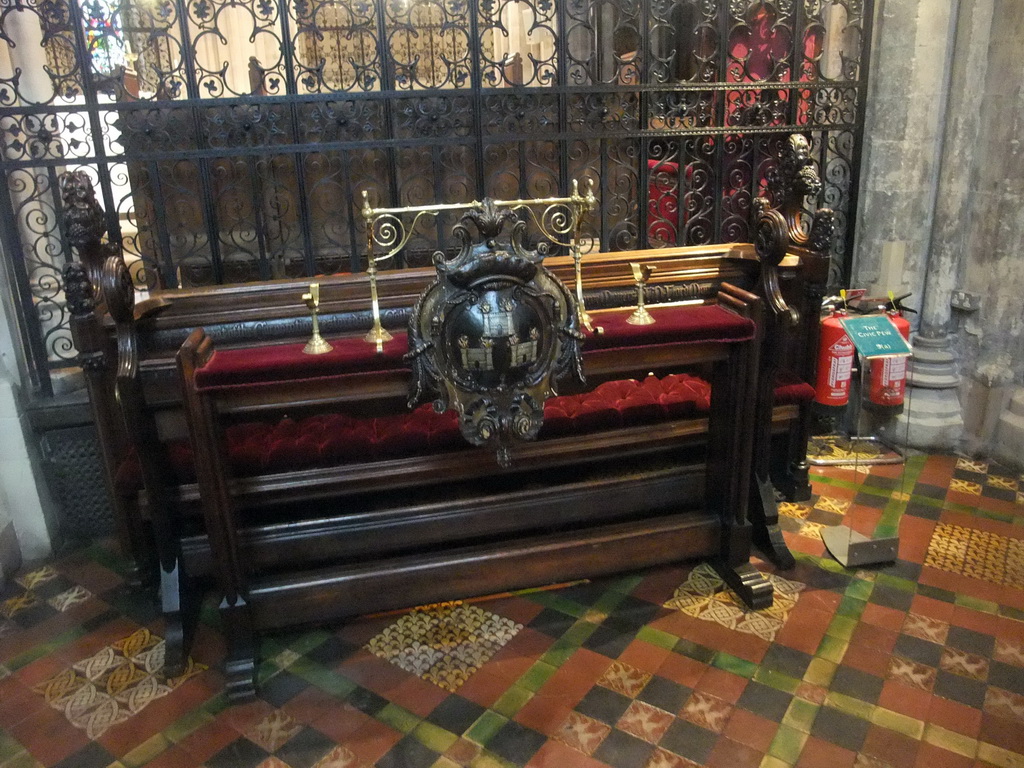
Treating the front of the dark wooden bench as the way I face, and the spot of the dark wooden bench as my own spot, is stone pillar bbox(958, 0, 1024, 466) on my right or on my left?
on my left

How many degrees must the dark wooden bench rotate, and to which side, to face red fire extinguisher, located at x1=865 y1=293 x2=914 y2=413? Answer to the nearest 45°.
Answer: approximately 90° to its left

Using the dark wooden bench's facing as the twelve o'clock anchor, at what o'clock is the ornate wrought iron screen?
The ornate wrought iron screen is roughly at 6 o'clock from the dark wooden bench.

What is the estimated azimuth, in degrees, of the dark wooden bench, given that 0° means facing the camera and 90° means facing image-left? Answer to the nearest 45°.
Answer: approximately 0°

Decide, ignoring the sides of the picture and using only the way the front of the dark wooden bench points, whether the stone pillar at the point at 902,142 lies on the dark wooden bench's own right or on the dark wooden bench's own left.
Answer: on the dark wooden bench's own left

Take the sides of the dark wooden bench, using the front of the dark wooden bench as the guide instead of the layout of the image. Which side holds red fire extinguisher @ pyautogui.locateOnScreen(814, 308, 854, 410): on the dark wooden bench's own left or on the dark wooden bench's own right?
on the dark wooden bench's own left

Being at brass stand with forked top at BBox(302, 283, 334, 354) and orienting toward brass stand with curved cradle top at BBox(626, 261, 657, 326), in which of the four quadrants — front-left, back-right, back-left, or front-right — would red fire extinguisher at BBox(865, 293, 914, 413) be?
front-left
